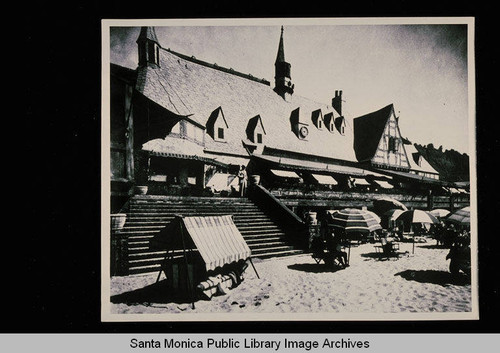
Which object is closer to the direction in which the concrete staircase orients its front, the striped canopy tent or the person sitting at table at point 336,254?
the striped canopy tent

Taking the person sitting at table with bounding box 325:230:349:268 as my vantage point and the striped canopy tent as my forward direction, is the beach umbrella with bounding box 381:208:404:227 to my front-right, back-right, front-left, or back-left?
back-right

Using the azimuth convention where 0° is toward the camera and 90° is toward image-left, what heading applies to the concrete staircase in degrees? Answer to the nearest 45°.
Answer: approximately 0°

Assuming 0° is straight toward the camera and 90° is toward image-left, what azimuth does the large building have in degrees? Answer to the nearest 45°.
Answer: approximately 315°
